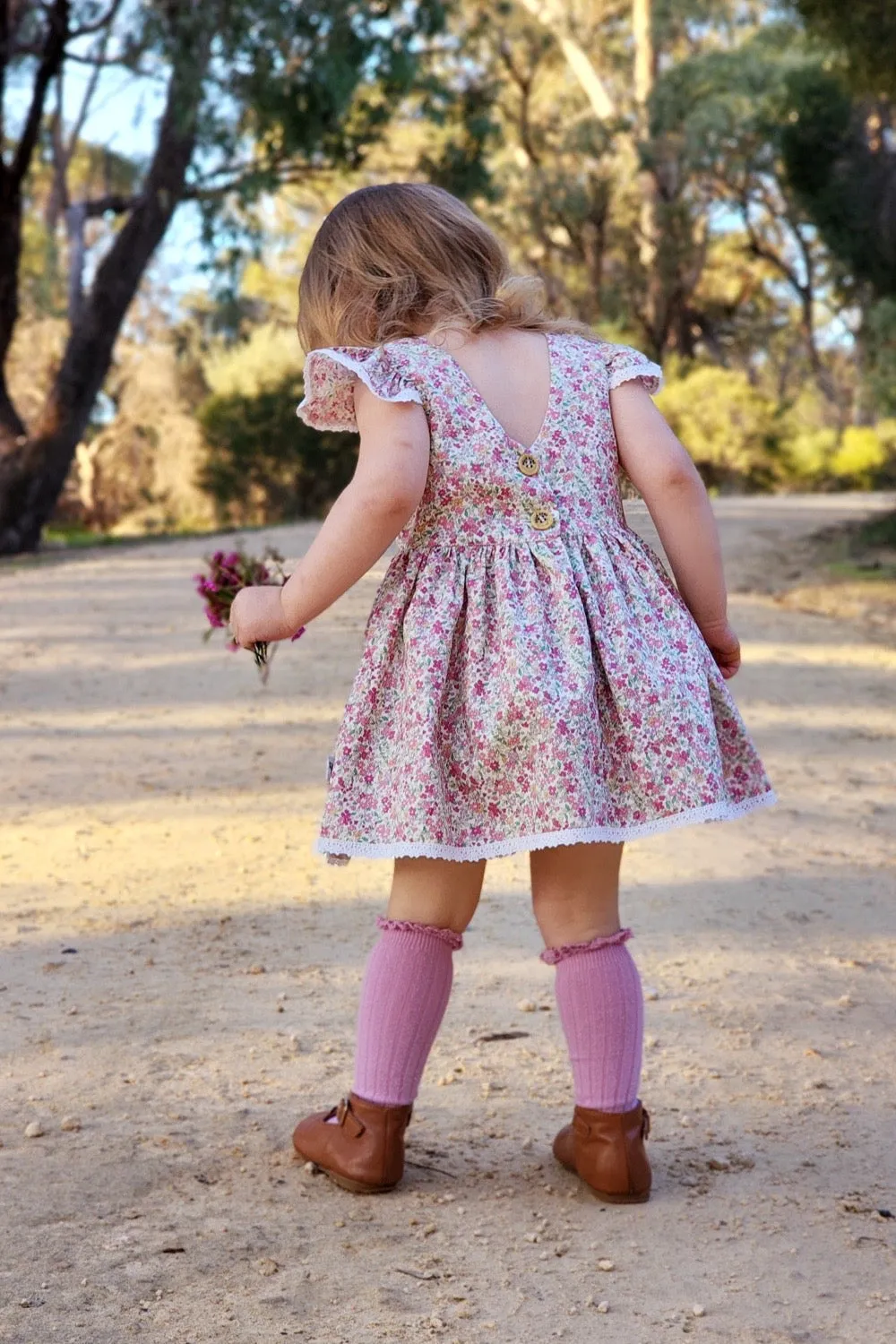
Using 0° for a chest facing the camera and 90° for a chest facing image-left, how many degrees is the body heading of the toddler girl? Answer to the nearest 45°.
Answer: approximately 135°

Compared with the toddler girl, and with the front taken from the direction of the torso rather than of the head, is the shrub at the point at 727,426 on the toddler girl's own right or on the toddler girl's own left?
on the toddler girl's own right

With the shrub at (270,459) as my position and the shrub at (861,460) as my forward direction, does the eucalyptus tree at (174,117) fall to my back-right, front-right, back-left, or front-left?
back-right

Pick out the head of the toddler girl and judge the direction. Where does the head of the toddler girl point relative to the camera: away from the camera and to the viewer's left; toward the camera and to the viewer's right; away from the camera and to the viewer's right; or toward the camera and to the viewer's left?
away from the camera and to the viewer's left
